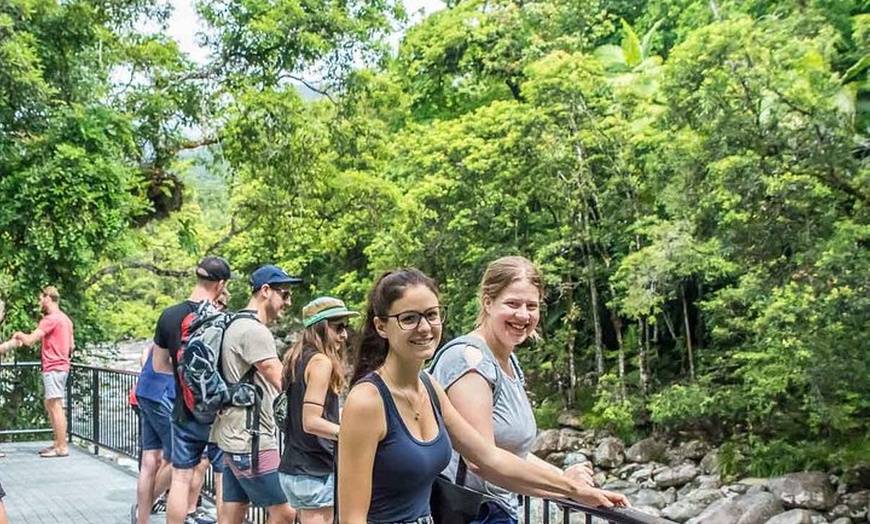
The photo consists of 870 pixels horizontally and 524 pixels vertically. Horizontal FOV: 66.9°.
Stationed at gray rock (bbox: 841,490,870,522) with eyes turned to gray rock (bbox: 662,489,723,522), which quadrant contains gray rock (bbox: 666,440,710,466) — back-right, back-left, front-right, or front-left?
front-right

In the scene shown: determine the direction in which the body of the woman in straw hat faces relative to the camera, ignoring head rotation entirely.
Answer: to the viewer's right

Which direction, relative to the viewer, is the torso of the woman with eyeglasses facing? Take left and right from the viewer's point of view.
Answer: facing the viewer and to the right of the viewer

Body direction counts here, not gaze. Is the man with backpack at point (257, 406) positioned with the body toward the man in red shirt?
no

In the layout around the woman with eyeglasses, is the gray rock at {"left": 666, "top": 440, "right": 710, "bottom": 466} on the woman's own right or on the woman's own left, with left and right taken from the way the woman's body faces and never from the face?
on the woman's own left

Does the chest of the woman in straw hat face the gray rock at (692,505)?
no

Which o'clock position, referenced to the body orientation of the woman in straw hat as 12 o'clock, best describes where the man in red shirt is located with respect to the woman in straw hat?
The man in red shirt is roughly at 8 o'clock from the woman in straw hat.

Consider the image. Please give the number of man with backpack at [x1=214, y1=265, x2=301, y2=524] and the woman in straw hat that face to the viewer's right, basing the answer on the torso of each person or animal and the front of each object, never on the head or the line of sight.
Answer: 2

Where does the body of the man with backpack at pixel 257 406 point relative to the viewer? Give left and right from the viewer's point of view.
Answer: facing to the right of the viewer

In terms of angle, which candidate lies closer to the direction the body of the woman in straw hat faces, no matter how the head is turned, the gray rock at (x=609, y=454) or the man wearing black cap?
the gray rock

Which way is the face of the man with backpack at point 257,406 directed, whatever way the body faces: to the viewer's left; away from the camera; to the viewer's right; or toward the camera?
to the viewer's right
